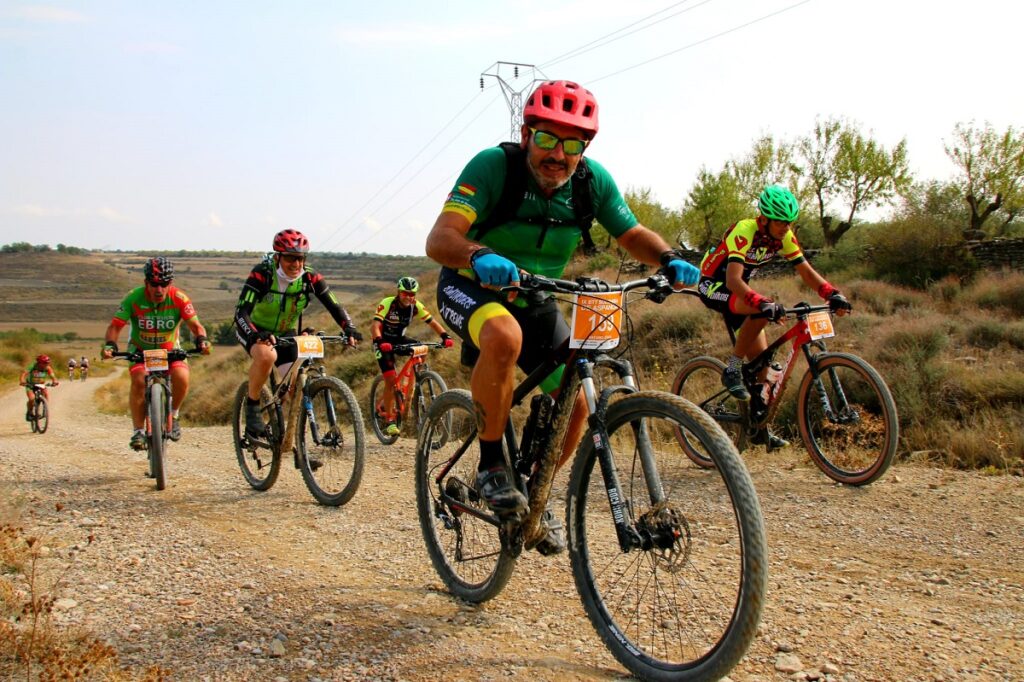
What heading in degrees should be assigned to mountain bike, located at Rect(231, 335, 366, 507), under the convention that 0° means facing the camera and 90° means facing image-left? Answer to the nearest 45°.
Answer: approximately 315°

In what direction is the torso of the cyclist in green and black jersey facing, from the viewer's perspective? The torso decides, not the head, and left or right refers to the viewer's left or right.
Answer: facing the viewer and to the right of the viewer

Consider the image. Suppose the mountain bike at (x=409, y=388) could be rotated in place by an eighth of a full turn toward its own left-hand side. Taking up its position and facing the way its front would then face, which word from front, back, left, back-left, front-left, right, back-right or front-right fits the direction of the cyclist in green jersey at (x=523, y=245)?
right

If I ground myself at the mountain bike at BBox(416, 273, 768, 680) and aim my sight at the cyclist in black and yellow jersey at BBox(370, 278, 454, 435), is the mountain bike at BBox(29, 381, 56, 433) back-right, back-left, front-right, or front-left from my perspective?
front-left

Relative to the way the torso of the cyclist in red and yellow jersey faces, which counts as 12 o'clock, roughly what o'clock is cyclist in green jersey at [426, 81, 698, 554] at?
The cyclist in green jersey is roughly at 2 o'clock from the cyclist in red and yellow jersey.

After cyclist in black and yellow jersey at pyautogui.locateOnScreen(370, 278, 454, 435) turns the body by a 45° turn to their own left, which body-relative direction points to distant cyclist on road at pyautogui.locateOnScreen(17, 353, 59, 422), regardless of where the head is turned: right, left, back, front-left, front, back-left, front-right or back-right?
back-left

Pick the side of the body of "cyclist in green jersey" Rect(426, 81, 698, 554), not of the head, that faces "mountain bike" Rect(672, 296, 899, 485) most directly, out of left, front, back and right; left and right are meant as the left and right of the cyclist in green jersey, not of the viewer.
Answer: left

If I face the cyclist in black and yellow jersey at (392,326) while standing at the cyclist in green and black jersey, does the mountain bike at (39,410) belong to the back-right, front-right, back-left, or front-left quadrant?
front-left

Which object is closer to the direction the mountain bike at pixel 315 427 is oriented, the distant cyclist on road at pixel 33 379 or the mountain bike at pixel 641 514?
the mountain bike

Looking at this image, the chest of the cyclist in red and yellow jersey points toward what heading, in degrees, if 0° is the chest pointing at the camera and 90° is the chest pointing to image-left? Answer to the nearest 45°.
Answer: approximately 315°

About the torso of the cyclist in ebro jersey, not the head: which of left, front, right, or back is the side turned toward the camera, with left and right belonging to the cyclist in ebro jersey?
front

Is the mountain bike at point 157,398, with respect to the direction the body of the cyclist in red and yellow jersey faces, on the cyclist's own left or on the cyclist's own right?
on the cyclist's own right

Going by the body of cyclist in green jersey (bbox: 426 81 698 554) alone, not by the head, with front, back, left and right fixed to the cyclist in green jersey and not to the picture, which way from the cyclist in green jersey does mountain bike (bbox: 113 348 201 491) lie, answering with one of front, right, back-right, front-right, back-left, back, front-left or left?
back

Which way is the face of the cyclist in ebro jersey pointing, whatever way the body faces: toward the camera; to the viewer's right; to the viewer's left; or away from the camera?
toward the camera

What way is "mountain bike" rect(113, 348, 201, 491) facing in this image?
toward the camera

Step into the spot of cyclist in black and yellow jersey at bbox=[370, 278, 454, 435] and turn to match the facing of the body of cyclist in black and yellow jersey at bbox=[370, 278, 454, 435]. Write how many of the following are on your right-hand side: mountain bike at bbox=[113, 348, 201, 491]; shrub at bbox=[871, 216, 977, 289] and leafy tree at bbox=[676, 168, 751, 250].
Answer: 1

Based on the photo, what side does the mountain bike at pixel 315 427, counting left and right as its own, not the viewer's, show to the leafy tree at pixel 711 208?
left

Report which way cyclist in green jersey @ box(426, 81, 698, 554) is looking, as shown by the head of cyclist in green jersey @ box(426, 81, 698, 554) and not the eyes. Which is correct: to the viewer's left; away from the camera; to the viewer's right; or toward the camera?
toward the camera

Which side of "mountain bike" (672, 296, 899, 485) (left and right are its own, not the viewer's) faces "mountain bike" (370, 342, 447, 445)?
back

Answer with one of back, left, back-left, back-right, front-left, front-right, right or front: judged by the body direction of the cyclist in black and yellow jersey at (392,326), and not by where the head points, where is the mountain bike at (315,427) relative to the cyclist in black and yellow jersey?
front-right

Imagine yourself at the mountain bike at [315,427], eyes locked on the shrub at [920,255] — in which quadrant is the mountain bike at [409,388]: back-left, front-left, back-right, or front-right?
front-left

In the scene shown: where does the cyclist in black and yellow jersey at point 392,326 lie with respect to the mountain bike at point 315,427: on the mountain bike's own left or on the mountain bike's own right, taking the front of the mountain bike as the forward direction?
on the mountain bike's own left
